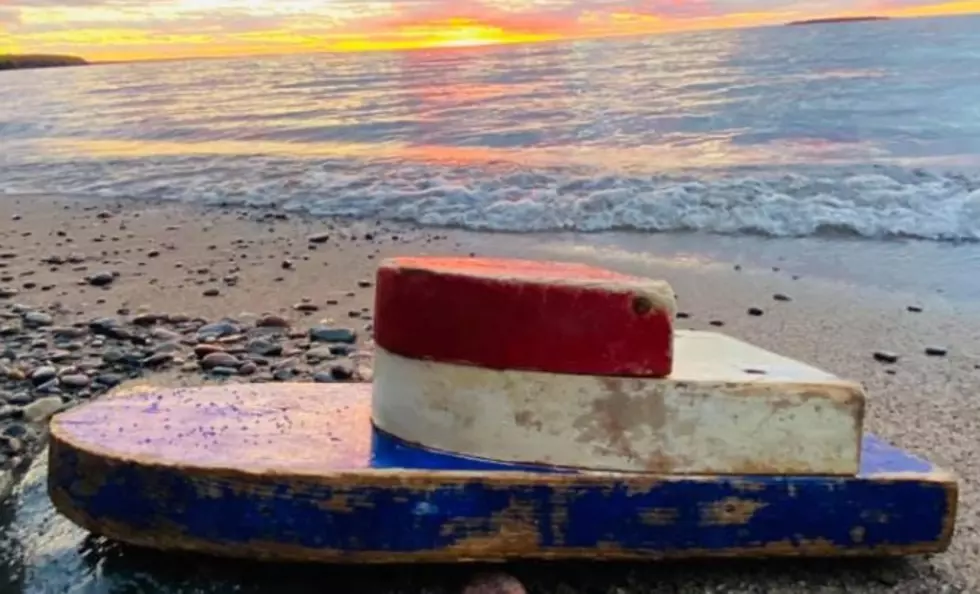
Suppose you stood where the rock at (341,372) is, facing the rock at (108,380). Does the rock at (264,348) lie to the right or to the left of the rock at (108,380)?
right

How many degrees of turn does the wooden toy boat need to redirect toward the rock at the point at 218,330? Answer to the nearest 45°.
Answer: approximately 45° to its right

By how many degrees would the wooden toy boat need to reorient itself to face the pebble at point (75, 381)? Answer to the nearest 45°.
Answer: approximately 45° to its right

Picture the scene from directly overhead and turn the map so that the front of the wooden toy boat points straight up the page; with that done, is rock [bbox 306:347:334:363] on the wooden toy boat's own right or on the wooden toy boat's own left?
on the wooden toy boat's own right

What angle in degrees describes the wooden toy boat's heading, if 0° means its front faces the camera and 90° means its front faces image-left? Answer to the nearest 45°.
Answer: approximately 90°

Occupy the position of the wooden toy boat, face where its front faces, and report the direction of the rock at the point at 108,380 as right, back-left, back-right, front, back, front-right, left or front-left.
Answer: front-right

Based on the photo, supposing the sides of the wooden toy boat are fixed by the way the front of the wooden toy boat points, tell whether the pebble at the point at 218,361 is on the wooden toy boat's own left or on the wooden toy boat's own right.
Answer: on the wooden toy boat's own right

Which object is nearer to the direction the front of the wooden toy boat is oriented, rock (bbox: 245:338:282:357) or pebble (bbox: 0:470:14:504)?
the pebble

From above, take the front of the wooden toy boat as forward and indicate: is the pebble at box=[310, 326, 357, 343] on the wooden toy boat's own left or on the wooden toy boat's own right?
on the wooden toy boat's own right

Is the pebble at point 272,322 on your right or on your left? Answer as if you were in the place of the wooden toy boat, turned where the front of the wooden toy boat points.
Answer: on your right

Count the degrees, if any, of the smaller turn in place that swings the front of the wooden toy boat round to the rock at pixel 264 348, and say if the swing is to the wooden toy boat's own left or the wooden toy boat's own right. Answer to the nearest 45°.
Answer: approximately 45° to the wooden toy boat's own right

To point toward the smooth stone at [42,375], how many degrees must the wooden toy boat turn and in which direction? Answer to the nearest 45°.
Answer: approximately 45° to its right
